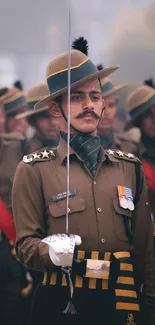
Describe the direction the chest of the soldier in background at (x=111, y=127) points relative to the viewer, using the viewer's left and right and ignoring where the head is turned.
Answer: facing the viewer and to the right of the viewer

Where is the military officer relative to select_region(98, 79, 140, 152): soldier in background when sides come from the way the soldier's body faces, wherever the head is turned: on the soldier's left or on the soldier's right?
on the soldier's right

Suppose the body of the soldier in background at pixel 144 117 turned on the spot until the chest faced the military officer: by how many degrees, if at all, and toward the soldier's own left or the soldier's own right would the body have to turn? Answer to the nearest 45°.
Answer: approximately 45° to the soldier's own right

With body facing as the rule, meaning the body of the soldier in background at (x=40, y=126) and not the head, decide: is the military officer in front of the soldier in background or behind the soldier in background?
in front

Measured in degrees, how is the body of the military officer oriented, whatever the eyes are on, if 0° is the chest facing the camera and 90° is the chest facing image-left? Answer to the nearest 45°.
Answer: approximately 315°
